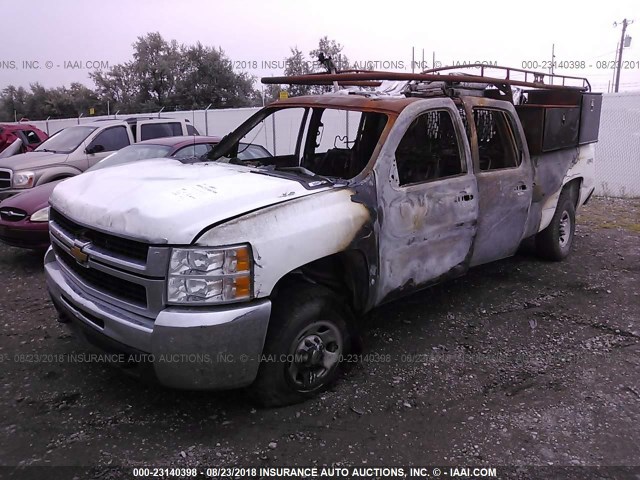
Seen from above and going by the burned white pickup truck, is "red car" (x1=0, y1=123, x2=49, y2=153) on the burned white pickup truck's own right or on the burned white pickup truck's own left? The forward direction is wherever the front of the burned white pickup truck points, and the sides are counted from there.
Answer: on the burned white pickup truck's own right

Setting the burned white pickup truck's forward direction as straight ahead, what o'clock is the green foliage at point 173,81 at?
The green foliage is roughly at 4 o'clock from the burned white pickup truck.

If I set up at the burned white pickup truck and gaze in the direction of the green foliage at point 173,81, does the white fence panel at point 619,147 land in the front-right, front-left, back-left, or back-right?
front-right

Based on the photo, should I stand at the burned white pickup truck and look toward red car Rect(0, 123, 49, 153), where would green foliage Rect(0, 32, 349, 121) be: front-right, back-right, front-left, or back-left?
front-right

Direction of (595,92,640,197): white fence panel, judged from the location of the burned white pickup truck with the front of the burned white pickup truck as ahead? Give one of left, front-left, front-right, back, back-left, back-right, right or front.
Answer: back

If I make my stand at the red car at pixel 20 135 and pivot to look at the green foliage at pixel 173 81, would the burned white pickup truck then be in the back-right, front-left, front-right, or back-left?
back-right

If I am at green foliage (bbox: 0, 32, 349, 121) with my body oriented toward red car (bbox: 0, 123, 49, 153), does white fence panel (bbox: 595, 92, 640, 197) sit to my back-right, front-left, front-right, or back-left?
front-left

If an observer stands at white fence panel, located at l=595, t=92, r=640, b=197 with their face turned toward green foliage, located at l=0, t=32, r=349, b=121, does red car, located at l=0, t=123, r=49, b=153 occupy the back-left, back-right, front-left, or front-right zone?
front-left

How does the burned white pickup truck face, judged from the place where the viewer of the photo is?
facing the viewer and to the left of the viewer
